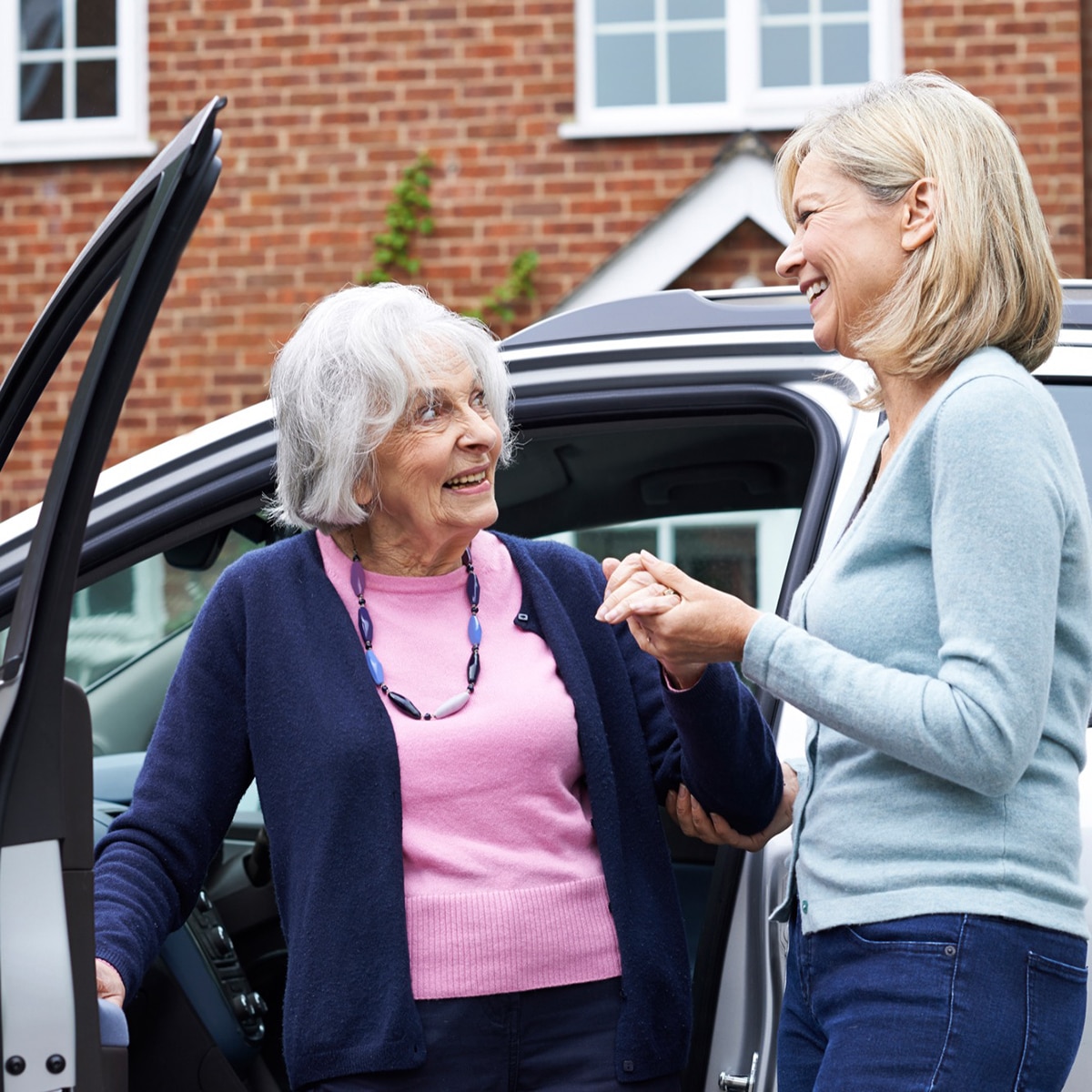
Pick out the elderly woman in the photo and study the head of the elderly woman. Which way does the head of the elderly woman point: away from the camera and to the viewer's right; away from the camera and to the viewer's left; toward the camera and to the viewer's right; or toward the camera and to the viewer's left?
toward the camera and to the viewer's right

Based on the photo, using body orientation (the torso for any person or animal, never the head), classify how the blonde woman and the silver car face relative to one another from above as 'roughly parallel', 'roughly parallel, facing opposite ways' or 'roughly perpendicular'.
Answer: roughly parallel

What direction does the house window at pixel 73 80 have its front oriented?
toward the camera

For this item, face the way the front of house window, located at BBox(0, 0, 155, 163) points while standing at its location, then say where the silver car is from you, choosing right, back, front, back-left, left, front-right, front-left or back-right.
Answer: front

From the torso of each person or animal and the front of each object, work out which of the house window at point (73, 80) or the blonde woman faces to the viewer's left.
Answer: the blonde woman

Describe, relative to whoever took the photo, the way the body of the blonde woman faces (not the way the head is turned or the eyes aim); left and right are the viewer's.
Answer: facing to the left of the viewer

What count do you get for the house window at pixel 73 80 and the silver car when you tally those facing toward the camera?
1

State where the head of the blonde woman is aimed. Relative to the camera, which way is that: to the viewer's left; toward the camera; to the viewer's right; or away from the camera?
to the viewer's left

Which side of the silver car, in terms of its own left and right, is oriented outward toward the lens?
left

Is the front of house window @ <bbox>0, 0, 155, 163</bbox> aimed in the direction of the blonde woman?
yes

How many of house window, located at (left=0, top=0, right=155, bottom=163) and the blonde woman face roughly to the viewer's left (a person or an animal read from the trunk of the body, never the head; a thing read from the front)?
1

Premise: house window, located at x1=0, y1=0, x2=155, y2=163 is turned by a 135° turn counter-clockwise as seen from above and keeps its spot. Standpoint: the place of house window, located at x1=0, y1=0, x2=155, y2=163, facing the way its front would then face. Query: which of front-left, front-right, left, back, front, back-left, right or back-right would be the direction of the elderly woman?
back-right
